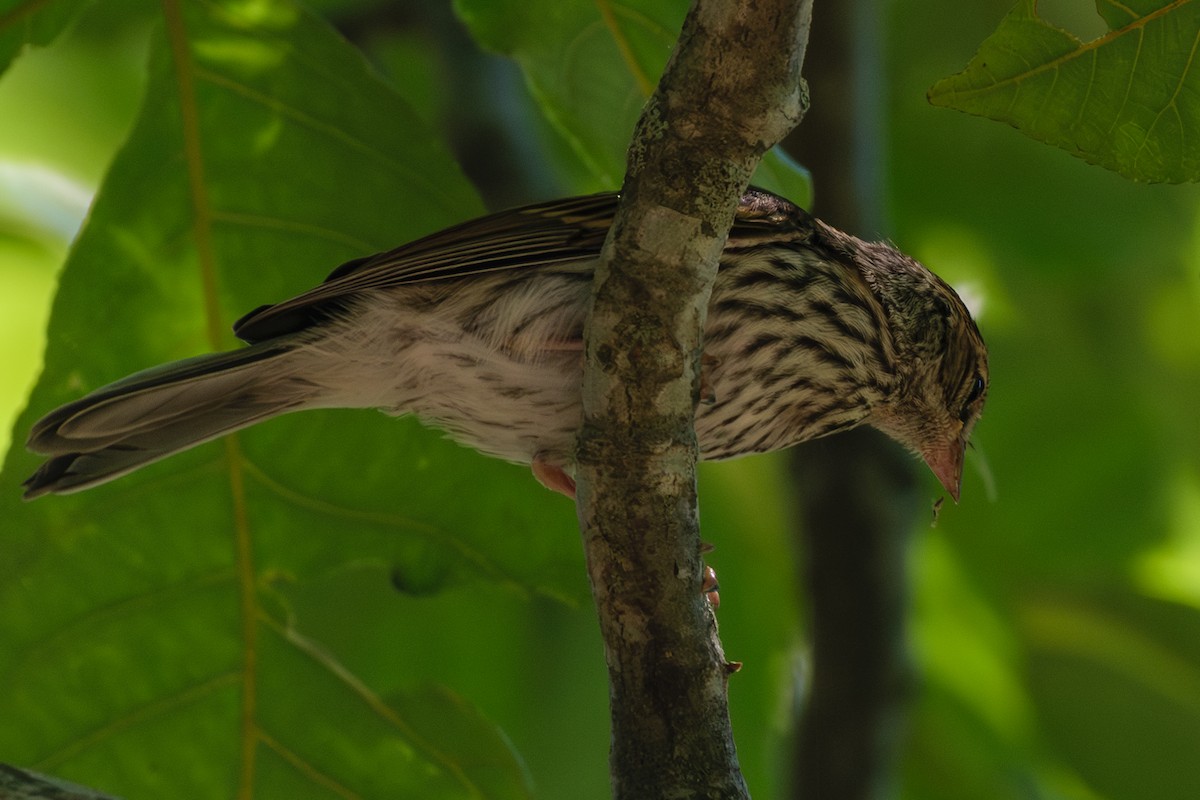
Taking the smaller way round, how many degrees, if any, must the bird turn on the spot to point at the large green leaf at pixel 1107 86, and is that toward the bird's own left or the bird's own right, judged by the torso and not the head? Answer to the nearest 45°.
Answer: approximately 45° to the bird's own right

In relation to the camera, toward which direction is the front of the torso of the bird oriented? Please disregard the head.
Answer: to the viewer's right
